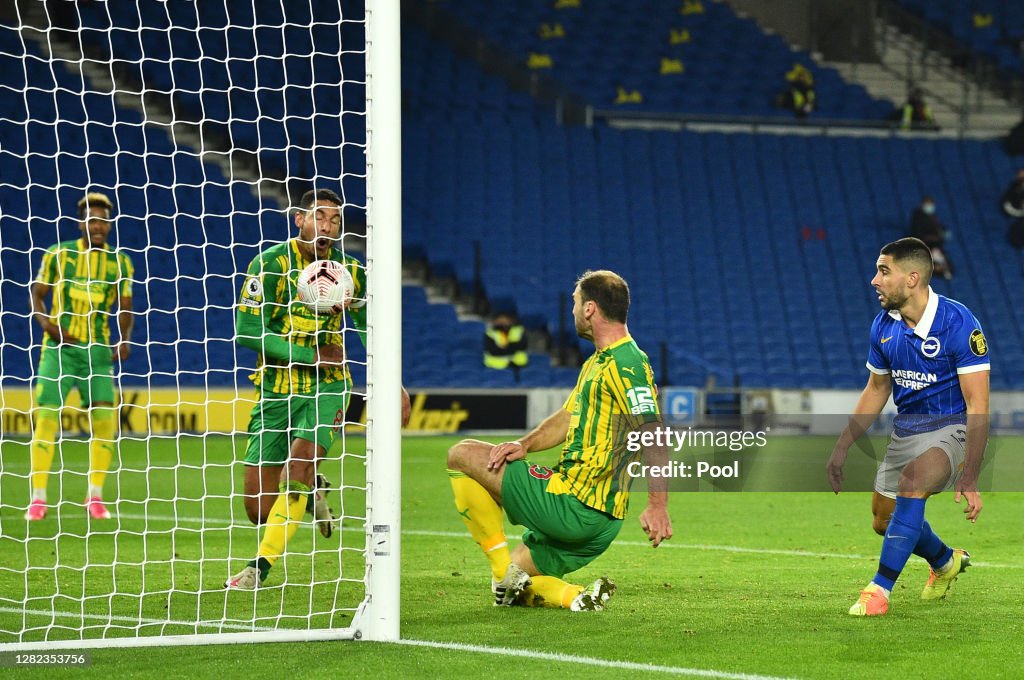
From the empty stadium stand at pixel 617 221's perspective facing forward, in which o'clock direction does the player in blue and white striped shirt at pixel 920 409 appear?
The player in blue and white striped shirt is roughly at 12 o'clock from the empty stadium stand.

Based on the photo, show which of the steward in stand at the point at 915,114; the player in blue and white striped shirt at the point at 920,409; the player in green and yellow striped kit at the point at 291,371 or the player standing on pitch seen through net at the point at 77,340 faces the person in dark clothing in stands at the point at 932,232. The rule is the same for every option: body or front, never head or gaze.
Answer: the steward in stand

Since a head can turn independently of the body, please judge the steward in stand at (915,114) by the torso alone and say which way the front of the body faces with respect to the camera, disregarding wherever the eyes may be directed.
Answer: toward the camera

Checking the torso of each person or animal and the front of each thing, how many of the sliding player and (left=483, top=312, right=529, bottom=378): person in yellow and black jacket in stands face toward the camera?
1

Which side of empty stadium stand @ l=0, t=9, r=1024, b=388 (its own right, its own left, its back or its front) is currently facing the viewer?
front

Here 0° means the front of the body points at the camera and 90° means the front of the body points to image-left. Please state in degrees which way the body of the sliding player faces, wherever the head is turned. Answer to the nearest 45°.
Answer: approximately 90°

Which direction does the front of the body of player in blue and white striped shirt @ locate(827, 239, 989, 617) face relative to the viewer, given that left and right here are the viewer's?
facing the viewer and to the left of the viewer

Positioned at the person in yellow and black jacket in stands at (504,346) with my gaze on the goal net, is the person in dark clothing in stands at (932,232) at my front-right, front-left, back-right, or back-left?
back-left

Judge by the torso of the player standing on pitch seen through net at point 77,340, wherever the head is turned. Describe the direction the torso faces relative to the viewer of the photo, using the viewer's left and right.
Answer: facing the viewer

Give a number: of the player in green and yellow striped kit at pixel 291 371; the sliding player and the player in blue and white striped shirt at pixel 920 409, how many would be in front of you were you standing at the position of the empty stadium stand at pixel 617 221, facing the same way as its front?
3

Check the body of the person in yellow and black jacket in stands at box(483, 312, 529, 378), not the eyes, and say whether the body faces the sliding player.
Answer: yes

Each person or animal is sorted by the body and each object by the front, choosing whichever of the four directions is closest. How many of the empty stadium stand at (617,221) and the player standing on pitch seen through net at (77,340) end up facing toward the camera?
2

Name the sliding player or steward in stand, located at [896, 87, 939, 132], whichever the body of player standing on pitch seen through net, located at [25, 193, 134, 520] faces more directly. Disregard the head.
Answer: the sliding player

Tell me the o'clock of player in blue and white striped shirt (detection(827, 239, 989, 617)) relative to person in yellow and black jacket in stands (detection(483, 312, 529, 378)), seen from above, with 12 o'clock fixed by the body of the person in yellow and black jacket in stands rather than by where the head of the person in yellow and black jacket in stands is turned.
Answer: The player in blue and white striped shirt is roughly at 12 o'clock from the person in yellow and black jacket in stands.

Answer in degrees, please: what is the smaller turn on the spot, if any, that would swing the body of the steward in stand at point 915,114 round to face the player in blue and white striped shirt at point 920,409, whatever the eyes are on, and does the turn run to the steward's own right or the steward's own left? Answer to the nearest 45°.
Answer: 0° — they already face them

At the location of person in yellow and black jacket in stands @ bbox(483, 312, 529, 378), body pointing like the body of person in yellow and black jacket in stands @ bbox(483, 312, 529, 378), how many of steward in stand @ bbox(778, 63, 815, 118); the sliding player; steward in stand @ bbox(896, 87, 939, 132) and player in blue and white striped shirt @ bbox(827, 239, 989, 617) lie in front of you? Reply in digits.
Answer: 2

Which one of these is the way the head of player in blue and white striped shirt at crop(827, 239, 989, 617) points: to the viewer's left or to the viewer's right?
to the viewer's left
